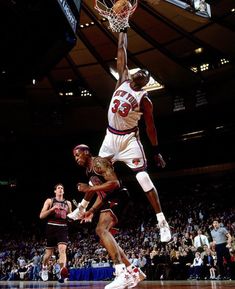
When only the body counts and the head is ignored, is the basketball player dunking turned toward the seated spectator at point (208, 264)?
no

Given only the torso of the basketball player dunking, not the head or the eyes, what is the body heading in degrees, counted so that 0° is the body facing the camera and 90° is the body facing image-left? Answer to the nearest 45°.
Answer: approximately 45°

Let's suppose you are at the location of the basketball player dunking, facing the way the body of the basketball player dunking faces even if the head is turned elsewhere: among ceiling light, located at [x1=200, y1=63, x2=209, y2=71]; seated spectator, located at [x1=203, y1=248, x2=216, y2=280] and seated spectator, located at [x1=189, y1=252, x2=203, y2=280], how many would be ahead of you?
0

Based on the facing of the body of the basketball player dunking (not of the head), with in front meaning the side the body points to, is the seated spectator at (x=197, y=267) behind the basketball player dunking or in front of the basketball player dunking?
behind

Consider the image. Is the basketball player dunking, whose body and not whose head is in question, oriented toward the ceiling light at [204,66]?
no
